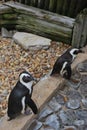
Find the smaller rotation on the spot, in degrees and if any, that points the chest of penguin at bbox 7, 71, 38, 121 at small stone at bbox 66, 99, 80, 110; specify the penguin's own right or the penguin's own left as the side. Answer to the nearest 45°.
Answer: approximately 45° to the penguin's own left

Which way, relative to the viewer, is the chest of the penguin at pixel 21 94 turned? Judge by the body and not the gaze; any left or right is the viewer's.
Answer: facing to the right of the viewer
